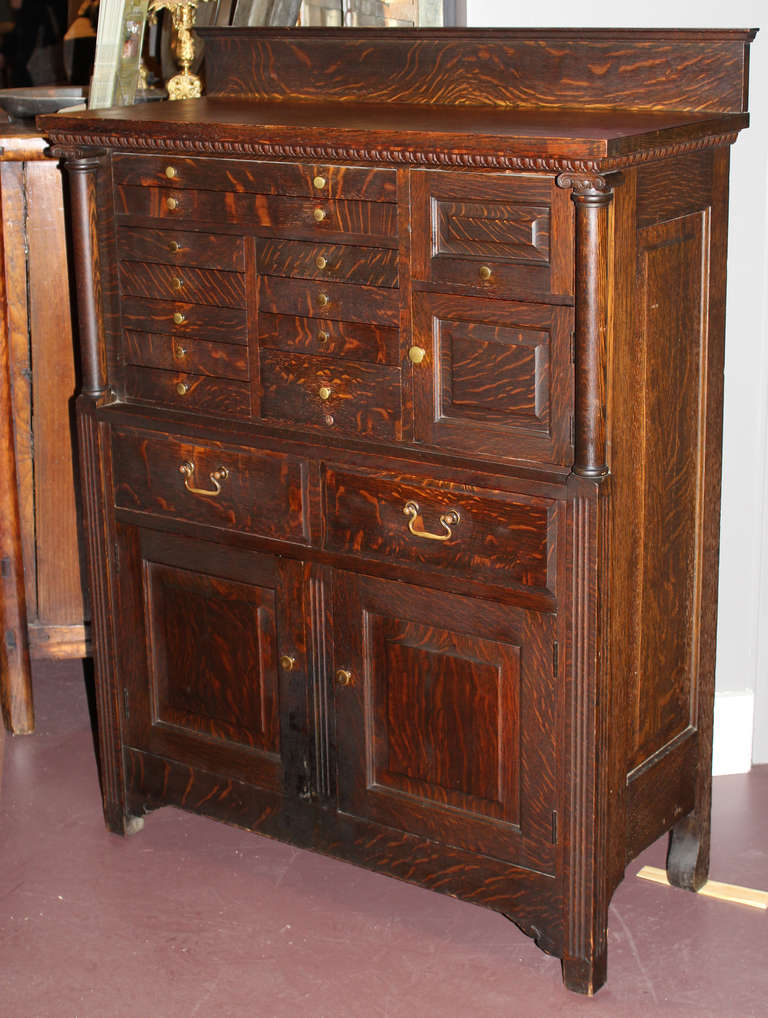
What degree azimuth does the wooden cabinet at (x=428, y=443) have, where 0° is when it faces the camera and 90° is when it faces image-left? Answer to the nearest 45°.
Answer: approximately 45°
